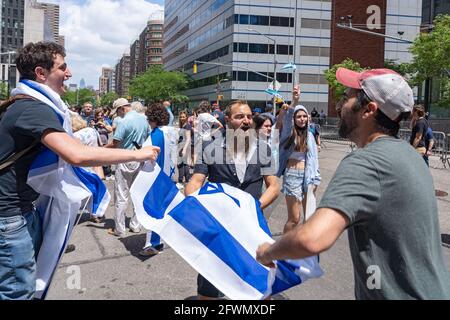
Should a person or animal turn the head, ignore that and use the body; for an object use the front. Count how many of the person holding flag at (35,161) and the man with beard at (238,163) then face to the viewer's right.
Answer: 1

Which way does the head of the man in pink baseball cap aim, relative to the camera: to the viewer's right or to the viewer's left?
to the viewer's left

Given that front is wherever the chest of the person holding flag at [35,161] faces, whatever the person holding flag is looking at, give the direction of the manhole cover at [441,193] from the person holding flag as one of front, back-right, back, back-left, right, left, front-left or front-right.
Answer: front-left

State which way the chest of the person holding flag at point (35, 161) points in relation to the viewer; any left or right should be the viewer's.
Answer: facing to the right of the viewer

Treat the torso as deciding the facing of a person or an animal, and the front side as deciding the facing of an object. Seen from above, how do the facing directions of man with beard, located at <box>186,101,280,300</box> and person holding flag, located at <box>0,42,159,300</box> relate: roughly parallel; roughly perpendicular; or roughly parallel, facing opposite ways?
roughly perpendicular

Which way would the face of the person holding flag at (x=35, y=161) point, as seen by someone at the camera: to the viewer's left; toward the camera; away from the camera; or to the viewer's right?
to the viewer's right

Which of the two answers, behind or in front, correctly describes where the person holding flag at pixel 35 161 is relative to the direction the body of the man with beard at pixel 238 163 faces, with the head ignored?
in front

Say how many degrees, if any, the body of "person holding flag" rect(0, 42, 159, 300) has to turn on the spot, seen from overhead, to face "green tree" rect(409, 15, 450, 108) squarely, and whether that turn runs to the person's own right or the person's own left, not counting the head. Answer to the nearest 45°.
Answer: approximately 45° to the person's own left

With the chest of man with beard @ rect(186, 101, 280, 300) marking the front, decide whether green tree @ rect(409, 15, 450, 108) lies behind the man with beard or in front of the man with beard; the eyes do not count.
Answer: behind

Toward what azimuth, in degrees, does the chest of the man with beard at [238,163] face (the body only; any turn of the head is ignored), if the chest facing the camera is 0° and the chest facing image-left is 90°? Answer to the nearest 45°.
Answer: approximately 0°
